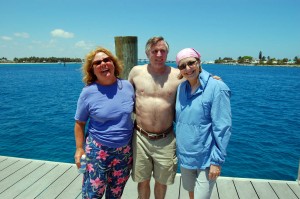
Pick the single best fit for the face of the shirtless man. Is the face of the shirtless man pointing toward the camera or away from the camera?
toward the camera

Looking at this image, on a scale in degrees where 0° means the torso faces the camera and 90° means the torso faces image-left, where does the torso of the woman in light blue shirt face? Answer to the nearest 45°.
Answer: approximately 45°

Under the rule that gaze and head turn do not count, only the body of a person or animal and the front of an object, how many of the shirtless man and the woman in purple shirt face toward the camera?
2

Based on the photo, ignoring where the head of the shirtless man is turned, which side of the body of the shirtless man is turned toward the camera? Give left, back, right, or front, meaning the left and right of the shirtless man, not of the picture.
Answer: front

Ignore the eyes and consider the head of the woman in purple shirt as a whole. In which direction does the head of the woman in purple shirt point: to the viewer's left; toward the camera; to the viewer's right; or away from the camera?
toward the camera

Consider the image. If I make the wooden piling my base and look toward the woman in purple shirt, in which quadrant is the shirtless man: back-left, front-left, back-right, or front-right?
front-left

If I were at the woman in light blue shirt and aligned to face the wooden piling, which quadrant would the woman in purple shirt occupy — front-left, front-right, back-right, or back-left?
front-left

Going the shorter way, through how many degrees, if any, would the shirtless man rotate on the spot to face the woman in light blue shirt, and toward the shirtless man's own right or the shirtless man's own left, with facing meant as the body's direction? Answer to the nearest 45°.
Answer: approximately 45° to the shirtless man's own left

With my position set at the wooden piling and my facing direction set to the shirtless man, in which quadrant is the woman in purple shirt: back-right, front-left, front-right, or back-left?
front-right

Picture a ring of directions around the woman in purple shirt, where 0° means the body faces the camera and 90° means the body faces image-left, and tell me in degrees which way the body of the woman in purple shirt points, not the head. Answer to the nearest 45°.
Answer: approximately 0°

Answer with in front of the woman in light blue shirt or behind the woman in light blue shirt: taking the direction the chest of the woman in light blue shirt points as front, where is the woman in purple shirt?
in front

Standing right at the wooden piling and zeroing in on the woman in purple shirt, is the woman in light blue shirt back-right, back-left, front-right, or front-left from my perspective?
front-left

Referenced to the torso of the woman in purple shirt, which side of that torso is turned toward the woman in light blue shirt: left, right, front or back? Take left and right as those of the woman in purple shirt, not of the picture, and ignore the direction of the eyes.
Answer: left
